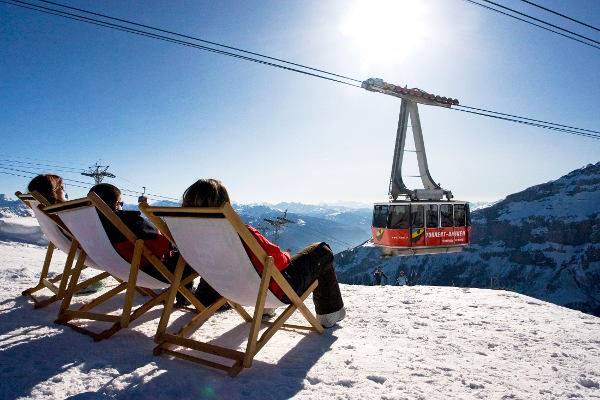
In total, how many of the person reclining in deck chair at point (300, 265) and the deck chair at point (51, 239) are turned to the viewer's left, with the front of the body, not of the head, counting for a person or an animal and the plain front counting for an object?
0

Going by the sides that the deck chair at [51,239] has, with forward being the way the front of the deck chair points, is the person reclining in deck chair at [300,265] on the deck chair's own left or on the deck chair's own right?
on the deck chair's own right

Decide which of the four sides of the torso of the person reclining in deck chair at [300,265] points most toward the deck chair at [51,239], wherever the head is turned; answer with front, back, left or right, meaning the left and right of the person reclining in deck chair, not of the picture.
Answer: left

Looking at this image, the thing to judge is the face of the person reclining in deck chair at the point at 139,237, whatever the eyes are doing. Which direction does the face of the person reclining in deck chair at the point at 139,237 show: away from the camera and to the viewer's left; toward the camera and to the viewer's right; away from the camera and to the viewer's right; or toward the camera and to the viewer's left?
away from the camera and to the viewer's right

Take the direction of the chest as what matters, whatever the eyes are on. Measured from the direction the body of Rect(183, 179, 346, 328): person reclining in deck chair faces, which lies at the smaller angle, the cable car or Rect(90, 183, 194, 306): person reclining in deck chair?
the cable car

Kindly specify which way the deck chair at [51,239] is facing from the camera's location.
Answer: facing away from the viewer and to the right of the viewer

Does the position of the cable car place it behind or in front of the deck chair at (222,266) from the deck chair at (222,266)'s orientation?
in front

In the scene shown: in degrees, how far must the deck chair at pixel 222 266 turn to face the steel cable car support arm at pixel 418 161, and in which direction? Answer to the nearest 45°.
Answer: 0° — it already faces it

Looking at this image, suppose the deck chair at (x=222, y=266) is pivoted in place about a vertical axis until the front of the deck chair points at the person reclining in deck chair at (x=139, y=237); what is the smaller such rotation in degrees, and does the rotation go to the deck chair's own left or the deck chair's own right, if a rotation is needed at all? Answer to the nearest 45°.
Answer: approximately 90° to the deck chair's own left

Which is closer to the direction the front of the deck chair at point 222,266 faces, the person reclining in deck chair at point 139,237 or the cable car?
the cable car

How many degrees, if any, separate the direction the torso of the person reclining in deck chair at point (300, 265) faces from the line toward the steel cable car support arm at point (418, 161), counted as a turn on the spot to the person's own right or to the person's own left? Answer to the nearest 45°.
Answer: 0° — they already face it

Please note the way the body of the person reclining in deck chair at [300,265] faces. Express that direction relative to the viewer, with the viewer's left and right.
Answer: facing away from the viewer and to the right of the viewer

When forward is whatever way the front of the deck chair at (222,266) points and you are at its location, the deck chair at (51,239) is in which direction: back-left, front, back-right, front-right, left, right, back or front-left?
left

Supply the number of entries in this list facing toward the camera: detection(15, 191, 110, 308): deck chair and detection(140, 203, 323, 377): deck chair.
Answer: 0

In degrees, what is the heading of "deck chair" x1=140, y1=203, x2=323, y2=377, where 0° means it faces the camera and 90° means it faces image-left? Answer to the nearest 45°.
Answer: approximately 225°
